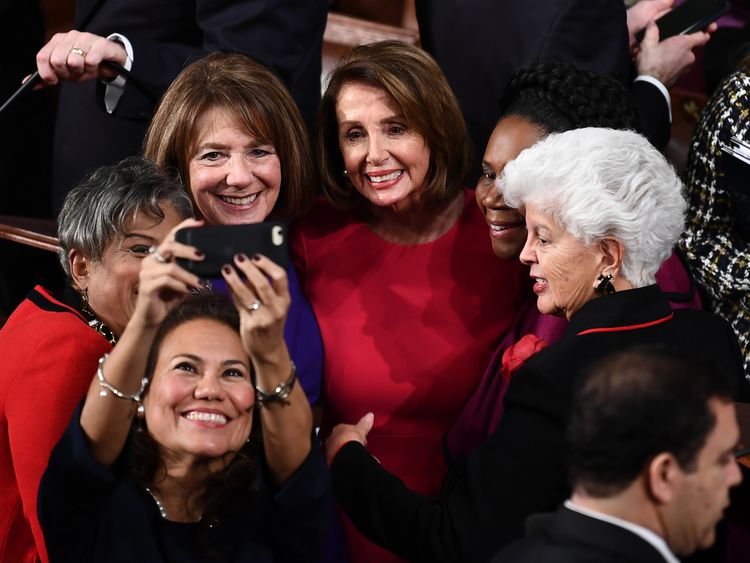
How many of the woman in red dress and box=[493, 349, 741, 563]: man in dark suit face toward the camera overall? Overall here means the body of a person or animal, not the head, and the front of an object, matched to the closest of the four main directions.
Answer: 1

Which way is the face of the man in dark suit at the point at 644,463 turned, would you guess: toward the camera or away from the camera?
away from the camera

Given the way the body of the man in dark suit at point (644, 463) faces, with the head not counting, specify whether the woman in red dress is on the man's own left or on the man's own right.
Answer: on the man's own left

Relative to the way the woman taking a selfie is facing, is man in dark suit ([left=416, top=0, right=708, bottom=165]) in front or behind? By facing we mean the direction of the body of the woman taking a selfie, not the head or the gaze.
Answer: behind

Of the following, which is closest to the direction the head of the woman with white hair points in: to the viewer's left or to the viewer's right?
to the viewer's left

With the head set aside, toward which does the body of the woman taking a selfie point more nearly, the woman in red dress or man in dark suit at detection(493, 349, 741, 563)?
the man in dark suit

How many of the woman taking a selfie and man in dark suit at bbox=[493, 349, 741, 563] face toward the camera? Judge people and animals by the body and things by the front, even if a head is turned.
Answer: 1

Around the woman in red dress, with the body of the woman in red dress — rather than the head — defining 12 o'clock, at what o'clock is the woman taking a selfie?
The woman taking a selfie is roughly at 1 o'clock from the woman in red dress.

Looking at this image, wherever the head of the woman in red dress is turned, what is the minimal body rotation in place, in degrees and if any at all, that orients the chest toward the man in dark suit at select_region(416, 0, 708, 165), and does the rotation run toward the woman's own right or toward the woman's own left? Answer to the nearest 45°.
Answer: approximately 135° to the woman's own left

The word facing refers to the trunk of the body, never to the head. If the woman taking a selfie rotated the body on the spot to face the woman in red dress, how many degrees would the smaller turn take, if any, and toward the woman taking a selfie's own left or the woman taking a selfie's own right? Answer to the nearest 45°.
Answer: approximately 135° to the woman taking a selfie's own left

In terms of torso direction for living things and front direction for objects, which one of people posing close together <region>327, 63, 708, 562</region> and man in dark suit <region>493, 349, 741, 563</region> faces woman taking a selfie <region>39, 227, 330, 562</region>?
the people posing close together

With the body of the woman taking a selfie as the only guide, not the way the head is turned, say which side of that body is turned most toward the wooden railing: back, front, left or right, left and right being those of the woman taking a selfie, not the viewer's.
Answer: back

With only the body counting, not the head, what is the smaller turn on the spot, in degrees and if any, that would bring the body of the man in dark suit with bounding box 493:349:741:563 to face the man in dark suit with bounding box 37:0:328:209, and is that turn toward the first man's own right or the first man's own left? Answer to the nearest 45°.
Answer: approximately 90° to the first man's own left

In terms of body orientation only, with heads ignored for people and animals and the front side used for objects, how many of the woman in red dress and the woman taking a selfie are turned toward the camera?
2

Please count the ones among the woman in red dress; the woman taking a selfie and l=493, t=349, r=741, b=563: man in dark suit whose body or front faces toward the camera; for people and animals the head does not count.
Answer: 2
